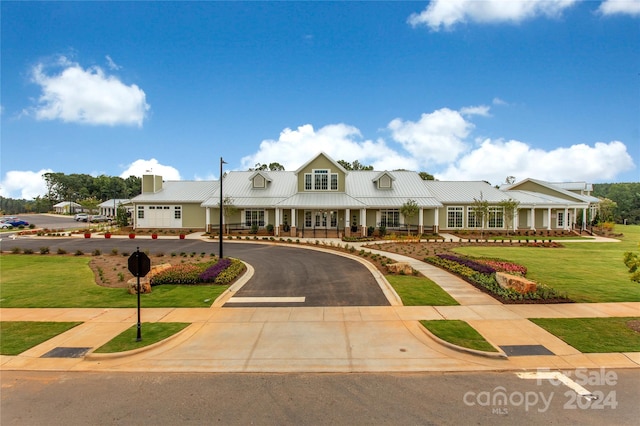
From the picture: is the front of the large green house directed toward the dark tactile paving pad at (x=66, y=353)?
yes

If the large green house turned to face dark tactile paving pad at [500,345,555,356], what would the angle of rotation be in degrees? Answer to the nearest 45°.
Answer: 0° — it already faces it

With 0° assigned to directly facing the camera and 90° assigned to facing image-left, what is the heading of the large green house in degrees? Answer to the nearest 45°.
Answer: approximately 0°

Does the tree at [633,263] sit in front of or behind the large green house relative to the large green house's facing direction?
in front
